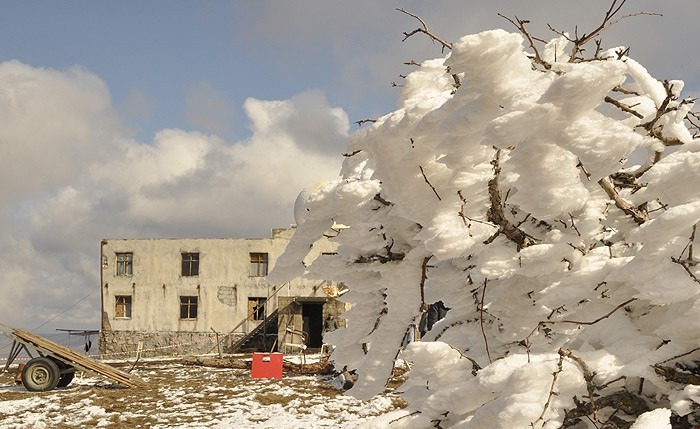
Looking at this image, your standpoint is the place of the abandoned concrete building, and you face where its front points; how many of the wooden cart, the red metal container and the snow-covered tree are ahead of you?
3

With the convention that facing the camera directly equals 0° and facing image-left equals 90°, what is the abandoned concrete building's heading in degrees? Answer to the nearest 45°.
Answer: approximately 0°

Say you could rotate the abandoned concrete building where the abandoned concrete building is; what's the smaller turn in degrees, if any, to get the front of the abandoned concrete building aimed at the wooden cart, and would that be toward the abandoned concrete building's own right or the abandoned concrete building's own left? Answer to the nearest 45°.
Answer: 0° — it already faces it

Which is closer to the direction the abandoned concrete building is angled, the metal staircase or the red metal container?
the red metal container

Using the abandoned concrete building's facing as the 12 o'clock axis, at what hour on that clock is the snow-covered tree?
The snow-covered tree is roughly at 12 o'clock from the abandoned concrete building.

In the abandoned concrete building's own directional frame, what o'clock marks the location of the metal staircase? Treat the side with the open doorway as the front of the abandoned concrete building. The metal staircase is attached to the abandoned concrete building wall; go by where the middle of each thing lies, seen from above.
The metal staircase is roughly at 10 o'clock from the abandoned concrete building.

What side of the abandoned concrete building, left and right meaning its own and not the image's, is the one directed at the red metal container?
front
